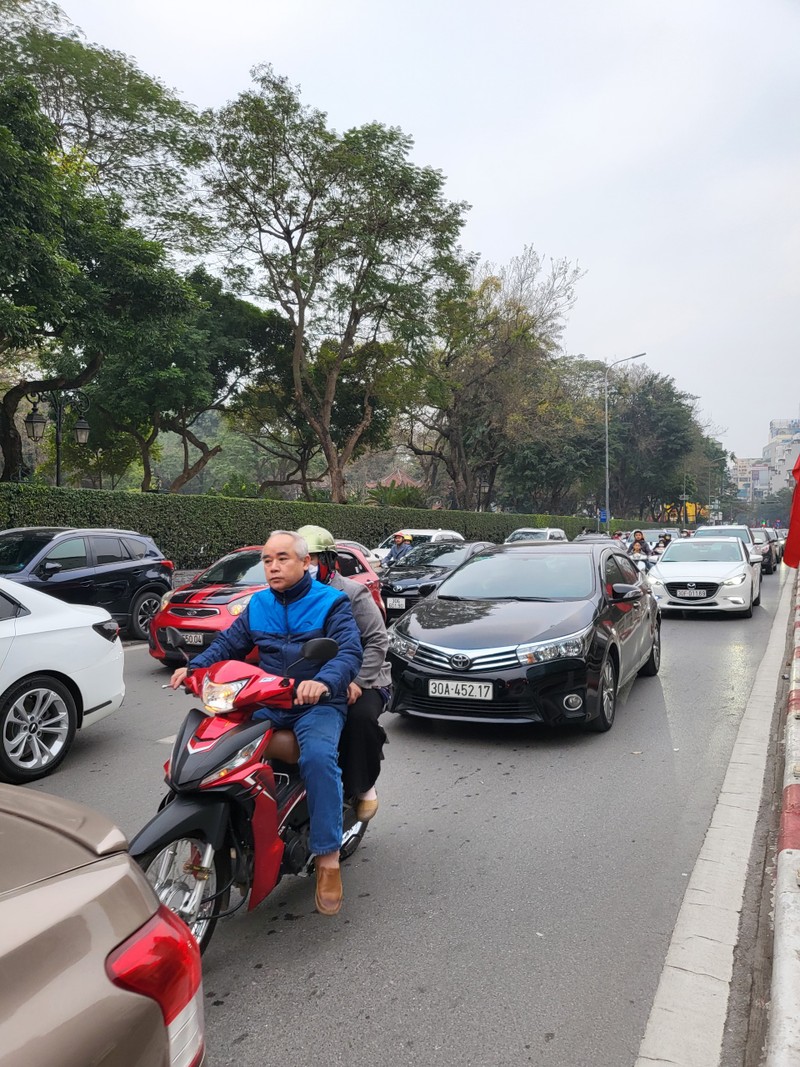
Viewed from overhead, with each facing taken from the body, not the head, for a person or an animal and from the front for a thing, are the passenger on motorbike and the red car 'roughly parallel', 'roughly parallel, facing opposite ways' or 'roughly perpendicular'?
roughly parallel

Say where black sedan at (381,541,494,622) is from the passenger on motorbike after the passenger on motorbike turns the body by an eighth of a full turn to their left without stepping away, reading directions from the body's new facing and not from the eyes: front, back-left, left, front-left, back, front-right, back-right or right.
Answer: back

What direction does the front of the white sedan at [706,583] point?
toward the camera

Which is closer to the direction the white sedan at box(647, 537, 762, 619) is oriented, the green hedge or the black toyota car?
the black toyota car

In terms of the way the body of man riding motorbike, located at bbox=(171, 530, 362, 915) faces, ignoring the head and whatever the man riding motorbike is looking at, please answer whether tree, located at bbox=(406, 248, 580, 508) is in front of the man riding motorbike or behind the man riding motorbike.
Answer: behind

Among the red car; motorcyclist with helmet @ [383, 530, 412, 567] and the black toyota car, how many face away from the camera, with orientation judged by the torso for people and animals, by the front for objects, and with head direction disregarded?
0

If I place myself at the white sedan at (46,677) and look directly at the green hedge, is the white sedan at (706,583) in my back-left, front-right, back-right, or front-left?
front-right

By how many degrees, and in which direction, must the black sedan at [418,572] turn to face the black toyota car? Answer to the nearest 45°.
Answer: approximately 45° to its left

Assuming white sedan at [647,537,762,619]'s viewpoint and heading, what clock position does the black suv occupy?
The black suv is roughly at 2 o'clock from the white sedan.

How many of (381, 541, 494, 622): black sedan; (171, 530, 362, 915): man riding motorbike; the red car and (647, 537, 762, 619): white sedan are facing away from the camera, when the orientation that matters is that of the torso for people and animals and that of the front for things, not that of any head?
0

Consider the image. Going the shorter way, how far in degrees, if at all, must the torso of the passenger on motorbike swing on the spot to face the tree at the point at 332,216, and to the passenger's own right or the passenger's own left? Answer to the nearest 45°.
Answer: approximately 135° to the passenger's own right

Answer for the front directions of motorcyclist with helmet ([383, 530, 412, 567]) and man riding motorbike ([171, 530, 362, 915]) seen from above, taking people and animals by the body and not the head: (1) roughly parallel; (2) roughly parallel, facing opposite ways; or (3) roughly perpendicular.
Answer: roughly parallel

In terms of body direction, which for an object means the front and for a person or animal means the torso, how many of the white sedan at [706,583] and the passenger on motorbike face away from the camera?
0

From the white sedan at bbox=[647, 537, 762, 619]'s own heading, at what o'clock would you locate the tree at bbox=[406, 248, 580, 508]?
The tree is roughly at 5 o'clock from the white sedan.

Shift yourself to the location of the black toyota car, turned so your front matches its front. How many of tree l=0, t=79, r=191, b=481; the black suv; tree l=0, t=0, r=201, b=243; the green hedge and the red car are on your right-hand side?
5

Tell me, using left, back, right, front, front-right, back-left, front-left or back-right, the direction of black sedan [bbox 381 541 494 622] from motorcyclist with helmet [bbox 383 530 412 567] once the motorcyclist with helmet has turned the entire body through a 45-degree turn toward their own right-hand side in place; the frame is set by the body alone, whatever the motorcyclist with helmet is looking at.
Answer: left

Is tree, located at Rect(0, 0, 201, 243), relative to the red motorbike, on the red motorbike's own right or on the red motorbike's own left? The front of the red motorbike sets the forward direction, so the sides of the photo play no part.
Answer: on the red motorbike's own right

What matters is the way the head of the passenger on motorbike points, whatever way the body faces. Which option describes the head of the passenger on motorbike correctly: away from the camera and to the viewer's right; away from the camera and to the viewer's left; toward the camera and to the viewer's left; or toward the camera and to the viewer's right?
toward the camera and to the viewer's left

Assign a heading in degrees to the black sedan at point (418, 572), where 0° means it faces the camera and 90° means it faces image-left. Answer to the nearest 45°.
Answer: approximately 45°
